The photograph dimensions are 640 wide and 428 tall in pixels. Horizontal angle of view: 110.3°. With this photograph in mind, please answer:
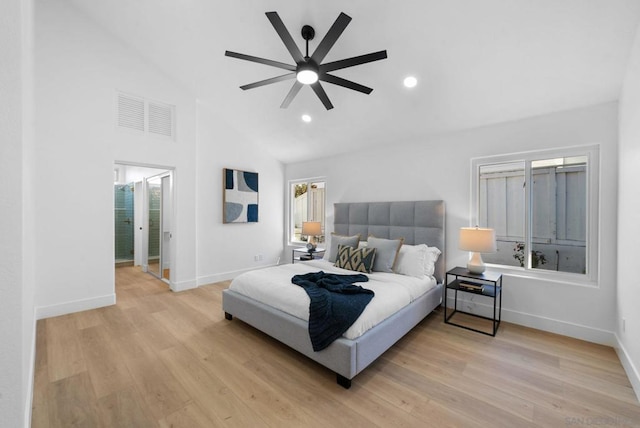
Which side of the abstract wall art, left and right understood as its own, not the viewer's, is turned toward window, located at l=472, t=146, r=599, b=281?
front

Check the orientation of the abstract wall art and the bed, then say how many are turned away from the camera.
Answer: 0

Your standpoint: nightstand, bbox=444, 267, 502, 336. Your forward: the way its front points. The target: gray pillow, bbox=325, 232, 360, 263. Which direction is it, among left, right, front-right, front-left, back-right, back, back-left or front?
front-right

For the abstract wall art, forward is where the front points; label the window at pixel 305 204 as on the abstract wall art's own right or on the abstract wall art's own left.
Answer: on the abstract wall art's own left

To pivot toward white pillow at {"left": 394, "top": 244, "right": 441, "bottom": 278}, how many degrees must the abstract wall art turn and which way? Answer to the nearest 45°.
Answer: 0° — it already faces it

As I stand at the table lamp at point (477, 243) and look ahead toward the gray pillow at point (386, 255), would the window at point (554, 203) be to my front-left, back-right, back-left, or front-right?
back-right

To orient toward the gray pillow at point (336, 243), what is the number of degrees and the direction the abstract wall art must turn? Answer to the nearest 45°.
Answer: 0° — it already faces it

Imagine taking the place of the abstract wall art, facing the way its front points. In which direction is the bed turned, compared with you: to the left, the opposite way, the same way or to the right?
to the right

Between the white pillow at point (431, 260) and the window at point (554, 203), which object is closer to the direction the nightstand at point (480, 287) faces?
the white pillow

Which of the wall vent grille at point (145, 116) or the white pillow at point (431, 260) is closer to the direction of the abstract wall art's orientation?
the white pillow

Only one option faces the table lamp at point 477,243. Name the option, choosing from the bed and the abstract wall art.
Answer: the abstract wall art

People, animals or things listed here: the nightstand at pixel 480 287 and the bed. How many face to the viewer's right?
0

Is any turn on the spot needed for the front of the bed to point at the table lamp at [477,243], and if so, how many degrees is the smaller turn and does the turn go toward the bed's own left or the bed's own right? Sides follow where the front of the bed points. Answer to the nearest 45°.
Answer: approximately 135° to the bed's own left

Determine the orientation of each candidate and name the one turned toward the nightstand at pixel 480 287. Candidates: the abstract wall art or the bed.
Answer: the abstract wall art

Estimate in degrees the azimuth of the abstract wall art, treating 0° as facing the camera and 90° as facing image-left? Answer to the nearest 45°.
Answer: approximately 315°

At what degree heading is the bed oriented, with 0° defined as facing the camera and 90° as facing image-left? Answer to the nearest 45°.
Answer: approximately 45°
